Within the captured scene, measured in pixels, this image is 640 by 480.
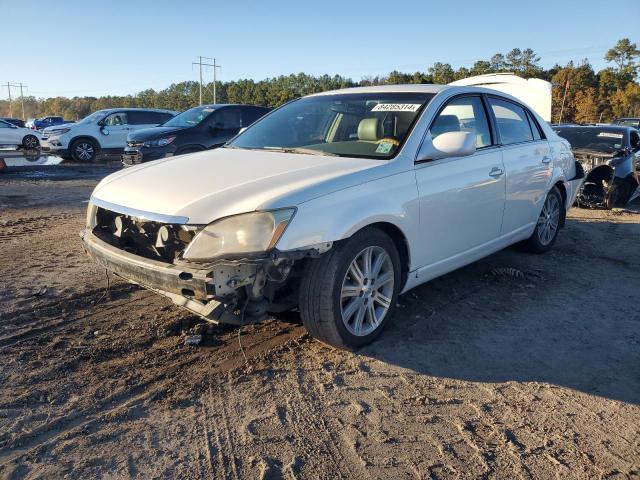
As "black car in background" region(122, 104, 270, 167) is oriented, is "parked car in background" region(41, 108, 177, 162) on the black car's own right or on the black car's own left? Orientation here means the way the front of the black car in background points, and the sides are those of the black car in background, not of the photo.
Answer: on the black car's own right

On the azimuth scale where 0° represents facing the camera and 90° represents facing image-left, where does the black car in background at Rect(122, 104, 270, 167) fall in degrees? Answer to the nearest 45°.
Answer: approximately 45°

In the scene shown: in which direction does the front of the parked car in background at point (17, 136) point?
to the viewer's right

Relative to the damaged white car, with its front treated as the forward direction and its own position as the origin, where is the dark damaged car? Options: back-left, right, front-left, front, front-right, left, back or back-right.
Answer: back

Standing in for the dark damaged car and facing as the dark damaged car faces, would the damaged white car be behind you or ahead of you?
ahead

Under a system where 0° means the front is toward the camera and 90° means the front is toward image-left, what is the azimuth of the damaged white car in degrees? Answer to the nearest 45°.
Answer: approximately 45°

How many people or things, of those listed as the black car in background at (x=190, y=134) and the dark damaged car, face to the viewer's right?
0

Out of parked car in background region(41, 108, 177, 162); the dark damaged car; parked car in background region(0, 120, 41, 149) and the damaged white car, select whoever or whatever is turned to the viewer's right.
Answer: parked car in background region(0, 120, 41, 149)
